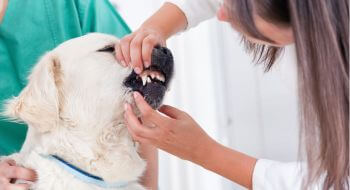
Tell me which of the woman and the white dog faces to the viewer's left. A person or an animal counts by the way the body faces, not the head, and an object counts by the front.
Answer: the woman

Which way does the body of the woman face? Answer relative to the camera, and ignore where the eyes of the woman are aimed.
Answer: to the viewer's left

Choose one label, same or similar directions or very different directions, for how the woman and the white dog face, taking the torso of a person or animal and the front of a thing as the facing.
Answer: very different directions

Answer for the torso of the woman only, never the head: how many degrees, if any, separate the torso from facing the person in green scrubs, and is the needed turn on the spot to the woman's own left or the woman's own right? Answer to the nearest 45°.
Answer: approximately 45° to the woman's own right

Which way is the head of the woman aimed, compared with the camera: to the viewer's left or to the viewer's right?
to the viewer's left
